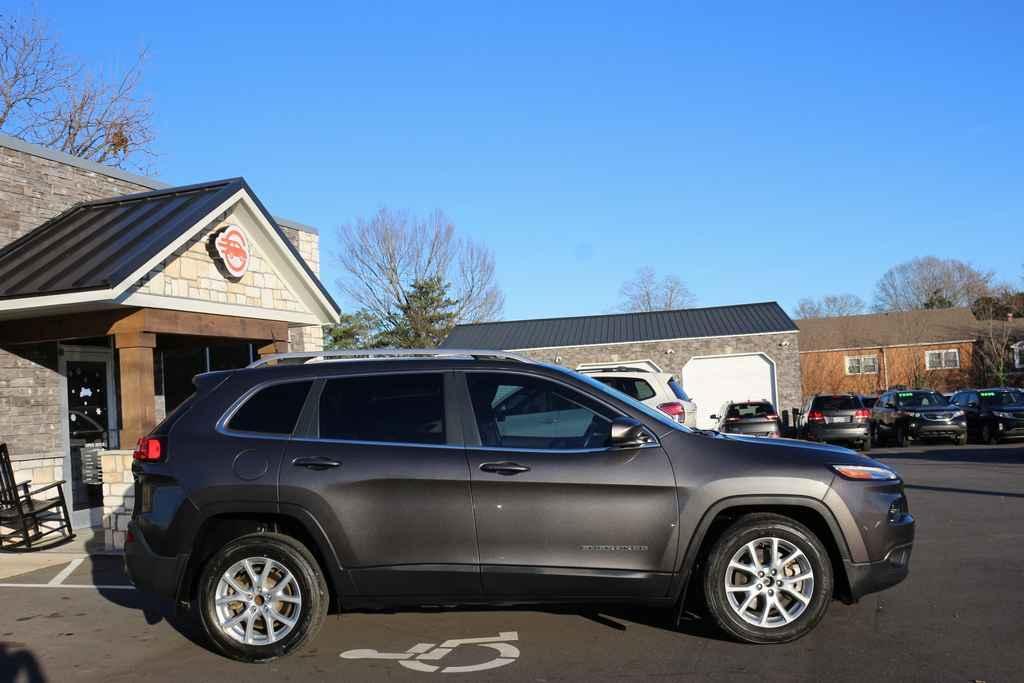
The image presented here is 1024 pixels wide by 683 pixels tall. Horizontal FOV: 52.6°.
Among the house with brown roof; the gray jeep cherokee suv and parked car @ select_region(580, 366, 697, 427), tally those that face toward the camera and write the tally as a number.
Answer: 1

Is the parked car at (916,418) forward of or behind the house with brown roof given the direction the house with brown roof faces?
forward

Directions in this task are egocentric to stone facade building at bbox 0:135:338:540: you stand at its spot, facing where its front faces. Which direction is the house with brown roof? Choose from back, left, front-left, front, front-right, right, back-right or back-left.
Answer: left

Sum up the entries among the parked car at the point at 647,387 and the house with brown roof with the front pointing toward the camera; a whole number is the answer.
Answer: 1

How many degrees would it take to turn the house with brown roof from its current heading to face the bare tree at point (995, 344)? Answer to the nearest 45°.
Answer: approximately 90° to its left

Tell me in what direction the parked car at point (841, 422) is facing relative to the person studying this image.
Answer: facing away from the viewer

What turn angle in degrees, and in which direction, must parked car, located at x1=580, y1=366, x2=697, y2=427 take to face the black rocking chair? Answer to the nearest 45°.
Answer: approximately 90° to its left

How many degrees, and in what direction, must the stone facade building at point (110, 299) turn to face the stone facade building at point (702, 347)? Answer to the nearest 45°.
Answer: approximately 90° to its left

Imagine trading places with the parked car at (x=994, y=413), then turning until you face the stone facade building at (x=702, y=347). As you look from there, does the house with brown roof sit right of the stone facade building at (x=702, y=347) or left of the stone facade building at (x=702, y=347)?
right

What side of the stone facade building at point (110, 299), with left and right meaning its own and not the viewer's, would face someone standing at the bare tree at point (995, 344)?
left

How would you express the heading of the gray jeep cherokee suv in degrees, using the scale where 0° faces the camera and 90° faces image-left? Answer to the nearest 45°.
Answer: approximately 270°

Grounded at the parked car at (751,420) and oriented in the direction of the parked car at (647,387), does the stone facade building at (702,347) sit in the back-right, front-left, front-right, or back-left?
back-right

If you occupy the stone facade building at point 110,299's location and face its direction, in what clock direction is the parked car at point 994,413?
The parked car is roughly at 10 o'clock from the stone facade building.

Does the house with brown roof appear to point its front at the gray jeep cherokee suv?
yes

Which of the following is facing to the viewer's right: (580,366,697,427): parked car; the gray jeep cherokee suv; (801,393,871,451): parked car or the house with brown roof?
the gray jeep cherokee suv

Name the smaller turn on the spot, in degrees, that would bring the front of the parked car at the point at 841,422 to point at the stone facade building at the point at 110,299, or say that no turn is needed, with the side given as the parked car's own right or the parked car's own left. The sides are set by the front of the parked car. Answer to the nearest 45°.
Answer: approximately 135° to the parked car's own left
